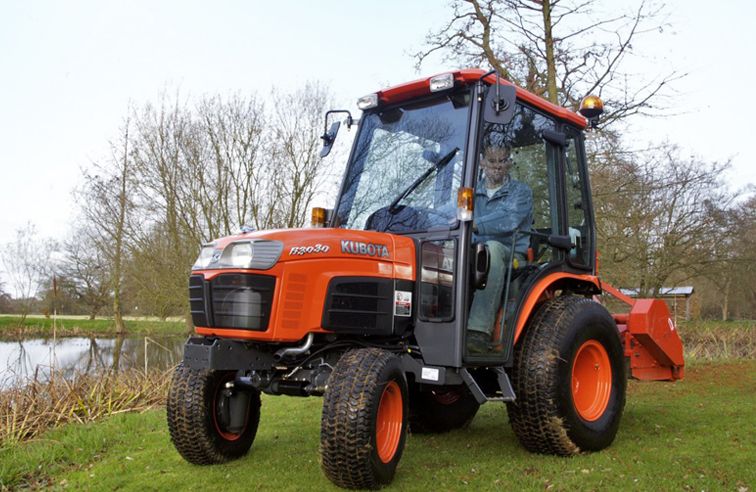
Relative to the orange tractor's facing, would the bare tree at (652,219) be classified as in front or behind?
behind

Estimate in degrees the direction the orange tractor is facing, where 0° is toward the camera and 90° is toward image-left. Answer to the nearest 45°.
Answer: approximately 45°

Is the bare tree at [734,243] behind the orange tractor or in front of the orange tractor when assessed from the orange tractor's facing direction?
behind

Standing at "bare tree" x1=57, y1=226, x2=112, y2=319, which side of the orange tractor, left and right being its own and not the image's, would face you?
right
